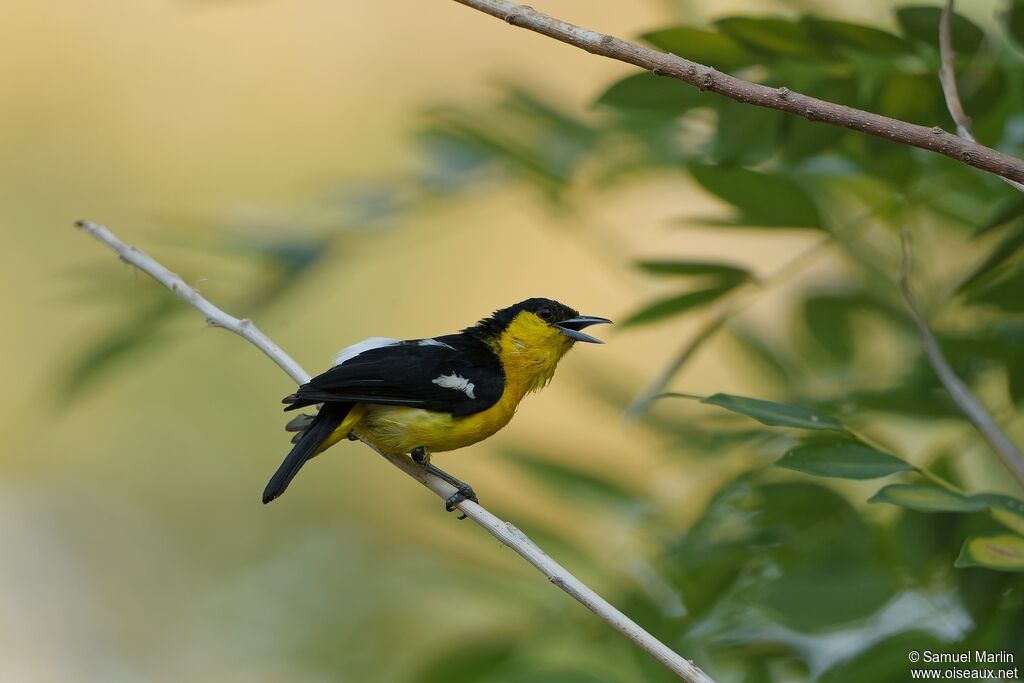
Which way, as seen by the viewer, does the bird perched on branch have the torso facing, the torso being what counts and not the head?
to the viewer's right

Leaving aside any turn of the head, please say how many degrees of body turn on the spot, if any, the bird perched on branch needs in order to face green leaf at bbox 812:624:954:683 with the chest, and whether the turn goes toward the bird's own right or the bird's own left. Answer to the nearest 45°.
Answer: approximately 45° to the bird's own right

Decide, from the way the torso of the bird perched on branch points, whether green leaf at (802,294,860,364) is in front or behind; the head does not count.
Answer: in front

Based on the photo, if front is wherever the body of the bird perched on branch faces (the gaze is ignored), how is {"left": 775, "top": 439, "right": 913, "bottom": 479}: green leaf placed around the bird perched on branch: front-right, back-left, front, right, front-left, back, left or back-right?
front-right
